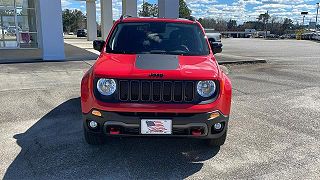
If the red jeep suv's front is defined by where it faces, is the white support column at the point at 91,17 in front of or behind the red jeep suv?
behind

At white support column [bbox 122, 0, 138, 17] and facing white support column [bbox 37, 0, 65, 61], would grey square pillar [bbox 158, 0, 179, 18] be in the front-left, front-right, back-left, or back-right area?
front-left

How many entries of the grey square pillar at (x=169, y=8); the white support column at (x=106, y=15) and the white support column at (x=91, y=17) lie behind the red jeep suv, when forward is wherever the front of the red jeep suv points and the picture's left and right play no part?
3

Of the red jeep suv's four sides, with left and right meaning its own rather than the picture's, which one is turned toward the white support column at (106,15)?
back

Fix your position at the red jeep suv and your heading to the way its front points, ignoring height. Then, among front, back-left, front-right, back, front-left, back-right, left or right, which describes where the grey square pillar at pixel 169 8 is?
back

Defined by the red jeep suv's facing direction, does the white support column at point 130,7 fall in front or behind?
behind

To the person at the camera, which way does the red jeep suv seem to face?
facing the viewer
